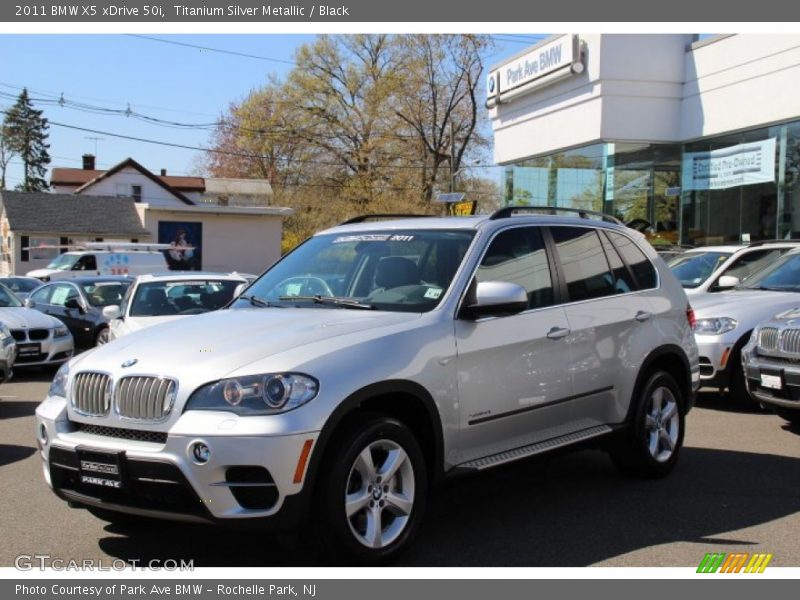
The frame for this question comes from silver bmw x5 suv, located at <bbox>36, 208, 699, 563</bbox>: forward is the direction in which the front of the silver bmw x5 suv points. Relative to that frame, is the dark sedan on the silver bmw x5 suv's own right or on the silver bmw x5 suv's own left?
on the silver bmw x5 suv's own right

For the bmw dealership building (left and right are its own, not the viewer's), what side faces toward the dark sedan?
front

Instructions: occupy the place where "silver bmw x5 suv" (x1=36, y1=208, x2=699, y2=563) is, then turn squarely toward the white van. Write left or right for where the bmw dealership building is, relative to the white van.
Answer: right

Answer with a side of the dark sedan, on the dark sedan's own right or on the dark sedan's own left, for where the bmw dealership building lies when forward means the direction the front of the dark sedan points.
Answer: on the dark sedan's own left

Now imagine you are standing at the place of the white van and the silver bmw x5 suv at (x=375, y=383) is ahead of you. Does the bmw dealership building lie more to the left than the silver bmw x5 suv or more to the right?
left

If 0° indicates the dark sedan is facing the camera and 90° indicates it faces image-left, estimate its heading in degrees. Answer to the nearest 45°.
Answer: approximately 315°

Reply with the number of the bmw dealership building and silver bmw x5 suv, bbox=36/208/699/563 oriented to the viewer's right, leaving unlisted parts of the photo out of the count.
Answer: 0

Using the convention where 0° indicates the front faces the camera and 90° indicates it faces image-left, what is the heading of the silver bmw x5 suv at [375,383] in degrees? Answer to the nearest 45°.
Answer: approximately 45°

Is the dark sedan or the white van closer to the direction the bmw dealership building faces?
the dark sedan

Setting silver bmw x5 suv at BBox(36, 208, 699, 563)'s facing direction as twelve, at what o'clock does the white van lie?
The white van is roughly at 4 o'clock from the silver bmw x5 suv.

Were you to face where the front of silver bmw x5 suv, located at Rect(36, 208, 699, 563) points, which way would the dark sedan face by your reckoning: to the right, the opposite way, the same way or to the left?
to the left

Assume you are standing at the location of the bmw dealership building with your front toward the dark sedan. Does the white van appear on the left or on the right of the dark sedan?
right
